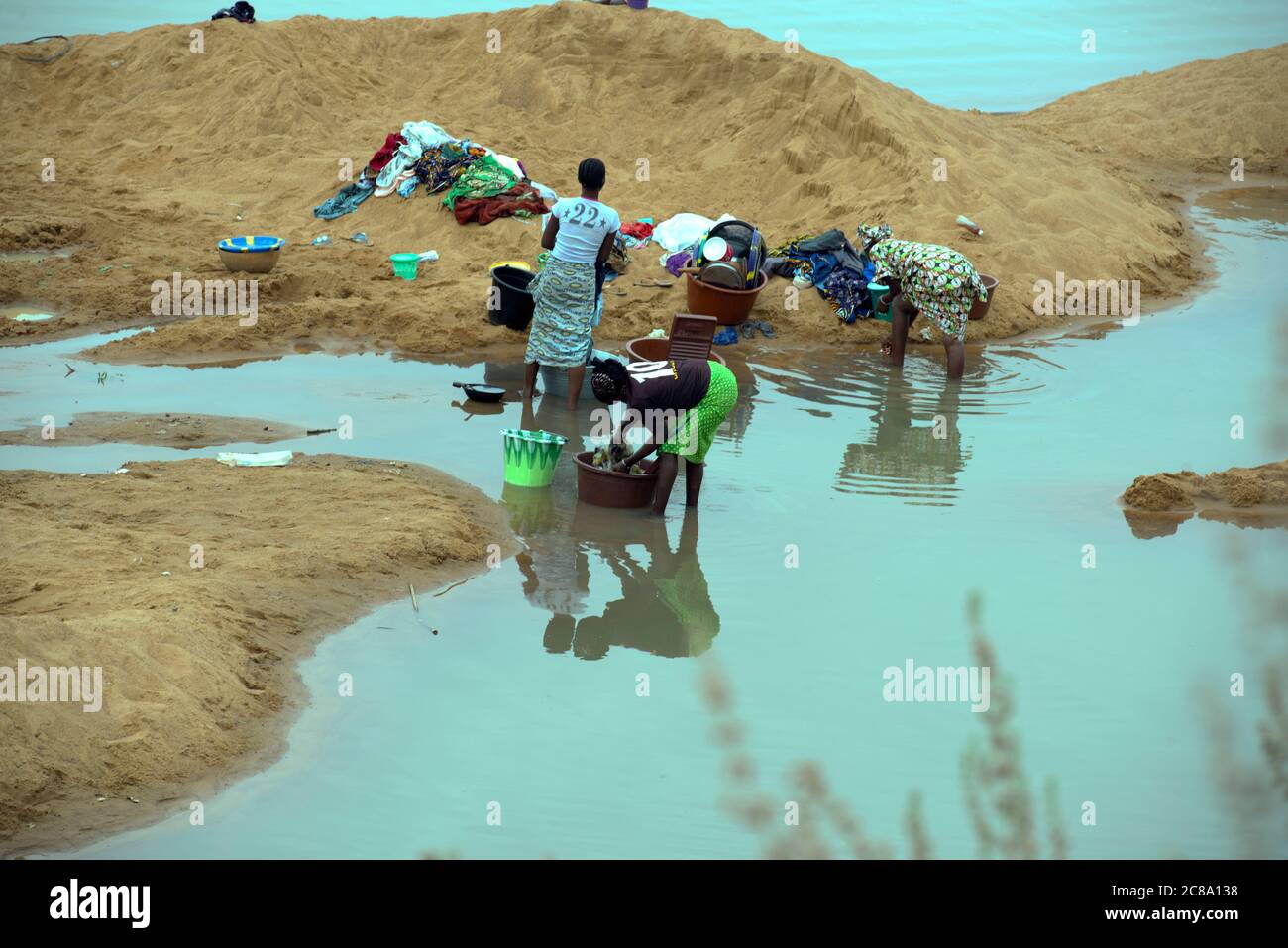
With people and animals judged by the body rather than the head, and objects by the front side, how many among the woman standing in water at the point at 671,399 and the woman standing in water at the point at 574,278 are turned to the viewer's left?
1

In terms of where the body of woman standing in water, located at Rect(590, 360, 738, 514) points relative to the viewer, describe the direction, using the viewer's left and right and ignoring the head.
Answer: facing to the left of the viewer

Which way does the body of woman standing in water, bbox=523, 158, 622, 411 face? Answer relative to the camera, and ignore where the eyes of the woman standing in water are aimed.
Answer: away from the camera

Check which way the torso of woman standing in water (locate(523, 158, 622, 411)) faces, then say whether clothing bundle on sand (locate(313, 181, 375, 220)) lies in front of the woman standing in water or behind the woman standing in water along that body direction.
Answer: in front

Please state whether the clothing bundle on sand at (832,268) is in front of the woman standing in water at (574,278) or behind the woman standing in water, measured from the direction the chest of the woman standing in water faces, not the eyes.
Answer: in front

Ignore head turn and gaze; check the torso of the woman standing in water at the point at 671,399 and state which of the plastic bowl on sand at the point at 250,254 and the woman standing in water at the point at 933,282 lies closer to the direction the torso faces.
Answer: the plastic bowl on sand

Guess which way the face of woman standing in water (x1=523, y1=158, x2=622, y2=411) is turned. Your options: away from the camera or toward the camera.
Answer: away from the camera

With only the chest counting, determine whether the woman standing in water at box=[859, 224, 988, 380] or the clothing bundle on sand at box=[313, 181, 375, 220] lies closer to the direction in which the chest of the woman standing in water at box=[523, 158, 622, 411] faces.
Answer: the clothing bundle on sand

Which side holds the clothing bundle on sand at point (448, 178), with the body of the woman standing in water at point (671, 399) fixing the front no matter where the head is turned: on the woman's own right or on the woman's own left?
on the woman's own right

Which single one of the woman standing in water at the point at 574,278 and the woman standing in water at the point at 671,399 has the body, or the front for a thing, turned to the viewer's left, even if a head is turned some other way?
the woman standing in water at the point at 671,399

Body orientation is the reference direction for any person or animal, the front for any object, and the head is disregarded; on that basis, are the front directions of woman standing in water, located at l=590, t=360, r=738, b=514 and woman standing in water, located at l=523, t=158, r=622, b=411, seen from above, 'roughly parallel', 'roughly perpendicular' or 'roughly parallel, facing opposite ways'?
roughly perpendicular

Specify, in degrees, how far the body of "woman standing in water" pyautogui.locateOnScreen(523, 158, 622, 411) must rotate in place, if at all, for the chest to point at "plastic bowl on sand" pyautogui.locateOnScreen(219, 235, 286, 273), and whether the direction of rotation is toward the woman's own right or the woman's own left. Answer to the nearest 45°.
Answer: approximately 45° to the woman's own left

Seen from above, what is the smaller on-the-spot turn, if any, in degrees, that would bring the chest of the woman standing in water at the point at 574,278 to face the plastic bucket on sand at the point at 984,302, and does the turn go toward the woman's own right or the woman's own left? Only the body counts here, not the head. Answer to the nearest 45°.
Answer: approximately 45° to the woman's own right

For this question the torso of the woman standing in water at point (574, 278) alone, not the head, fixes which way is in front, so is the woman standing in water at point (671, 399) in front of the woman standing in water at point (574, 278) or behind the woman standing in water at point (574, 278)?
behind

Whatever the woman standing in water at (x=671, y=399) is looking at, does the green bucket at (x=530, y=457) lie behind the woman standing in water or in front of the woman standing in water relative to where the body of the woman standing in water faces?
in front

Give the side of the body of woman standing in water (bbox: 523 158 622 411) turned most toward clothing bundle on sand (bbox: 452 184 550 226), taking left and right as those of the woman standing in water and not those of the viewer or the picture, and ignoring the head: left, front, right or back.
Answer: front
